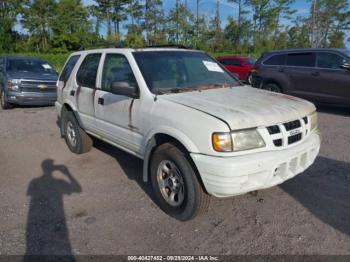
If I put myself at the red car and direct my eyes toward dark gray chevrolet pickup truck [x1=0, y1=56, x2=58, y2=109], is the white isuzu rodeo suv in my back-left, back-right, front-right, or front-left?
front-left

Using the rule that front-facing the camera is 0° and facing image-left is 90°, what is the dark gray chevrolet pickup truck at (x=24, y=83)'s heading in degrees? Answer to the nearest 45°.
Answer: approximately 315°

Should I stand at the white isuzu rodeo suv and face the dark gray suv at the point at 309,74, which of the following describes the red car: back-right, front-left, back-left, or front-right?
front-left

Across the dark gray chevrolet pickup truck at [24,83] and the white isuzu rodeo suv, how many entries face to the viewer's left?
0

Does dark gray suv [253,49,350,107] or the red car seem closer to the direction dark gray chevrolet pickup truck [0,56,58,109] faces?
the dark gray suv

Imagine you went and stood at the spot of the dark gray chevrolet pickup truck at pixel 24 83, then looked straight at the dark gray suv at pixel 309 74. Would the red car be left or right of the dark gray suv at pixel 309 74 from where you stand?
left

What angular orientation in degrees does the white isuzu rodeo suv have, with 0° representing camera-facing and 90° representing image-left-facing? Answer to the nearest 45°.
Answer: approximately 315°

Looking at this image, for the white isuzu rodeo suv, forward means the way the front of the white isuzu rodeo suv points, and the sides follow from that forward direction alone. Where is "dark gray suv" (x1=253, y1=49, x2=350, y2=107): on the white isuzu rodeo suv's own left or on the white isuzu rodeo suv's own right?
on the white isuzu rodeo suv's own left

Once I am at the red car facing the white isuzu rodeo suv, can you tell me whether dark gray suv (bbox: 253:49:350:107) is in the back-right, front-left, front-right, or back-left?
front-left

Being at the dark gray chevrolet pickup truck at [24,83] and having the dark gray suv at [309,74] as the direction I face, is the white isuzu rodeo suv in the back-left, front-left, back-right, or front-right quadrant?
front-right

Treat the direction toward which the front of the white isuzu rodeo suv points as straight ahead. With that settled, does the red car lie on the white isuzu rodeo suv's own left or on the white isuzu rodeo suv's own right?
on the white isuzu rodeo suv's own left

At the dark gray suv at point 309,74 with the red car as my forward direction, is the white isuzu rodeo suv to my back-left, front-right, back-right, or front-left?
back-left

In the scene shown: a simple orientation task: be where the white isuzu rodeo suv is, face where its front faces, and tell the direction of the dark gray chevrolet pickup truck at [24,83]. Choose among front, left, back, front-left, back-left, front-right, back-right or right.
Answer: back

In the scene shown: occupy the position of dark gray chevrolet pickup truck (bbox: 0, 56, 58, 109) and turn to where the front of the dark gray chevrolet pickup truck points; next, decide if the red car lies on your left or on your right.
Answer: on your left
